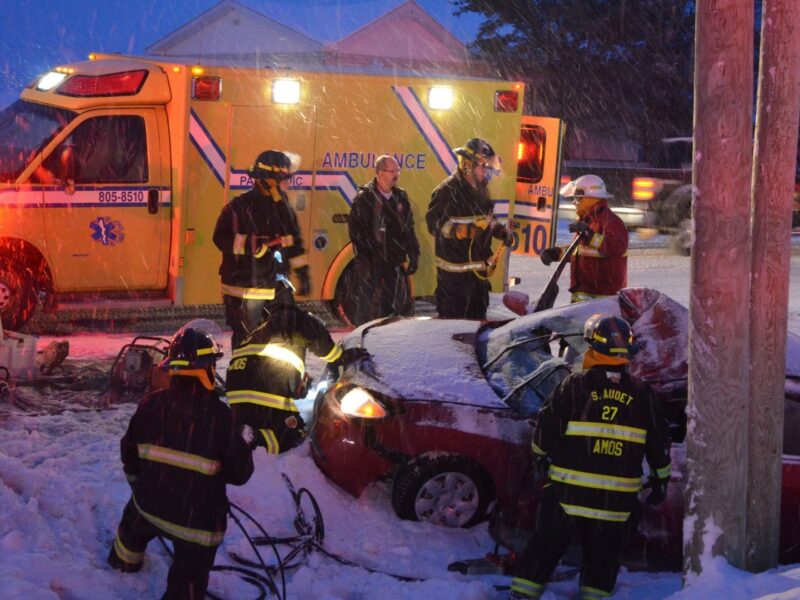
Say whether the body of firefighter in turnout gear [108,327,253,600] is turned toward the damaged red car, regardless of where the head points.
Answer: yes

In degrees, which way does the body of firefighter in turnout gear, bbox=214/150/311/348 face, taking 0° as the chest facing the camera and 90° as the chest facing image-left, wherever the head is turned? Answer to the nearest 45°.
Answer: approximately 315°

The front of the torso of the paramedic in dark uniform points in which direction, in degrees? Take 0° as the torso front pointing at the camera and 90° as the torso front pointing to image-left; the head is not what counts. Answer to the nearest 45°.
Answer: approximately 315°

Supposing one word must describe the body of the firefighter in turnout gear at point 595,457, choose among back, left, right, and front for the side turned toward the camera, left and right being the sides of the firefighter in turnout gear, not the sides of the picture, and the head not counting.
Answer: back

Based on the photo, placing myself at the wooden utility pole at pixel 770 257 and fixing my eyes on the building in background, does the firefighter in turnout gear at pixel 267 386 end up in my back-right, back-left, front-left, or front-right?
front-left

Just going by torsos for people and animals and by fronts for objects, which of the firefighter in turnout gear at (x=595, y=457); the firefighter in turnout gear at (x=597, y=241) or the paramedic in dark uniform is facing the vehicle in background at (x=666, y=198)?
the firefighter in turnout gear at (x=595, y=457)

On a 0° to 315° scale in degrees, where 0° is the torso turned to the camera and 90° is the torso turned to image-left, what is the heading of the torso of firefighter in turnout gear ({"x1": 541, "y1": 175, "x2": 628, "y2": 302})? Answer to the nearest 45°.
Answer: approximately 90°

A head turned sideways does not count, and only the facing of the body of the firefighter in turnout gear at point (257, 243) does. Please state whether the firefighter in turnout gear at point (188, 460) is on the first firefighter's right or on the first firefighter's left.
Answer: on the first firefighter's right

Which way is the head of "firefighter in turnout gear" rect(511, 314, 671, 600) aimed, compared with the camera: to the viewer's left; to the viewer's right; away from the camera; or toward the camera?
away from the camera

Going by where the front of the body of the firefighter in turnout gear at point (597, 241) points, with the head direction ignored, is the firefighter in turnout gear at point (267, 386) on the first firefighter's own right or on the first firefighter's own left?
on the first firefighter's own left

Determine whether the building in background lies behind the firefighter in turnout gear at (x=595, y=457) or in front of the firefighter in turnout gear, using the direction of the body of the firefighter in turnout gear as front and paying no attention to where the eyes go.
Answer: in front

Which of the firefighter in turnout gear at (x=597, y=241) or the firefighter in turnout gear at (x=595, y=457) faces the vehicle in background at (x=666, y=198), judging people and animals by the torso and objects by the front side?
the firefighter in turnout gear at (x=595, y=457)

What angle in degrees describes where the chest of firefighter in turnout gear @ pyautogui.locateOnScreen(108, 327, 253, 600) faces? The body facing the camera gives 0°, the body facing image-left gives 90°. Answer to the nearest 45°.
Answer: approximately 225°

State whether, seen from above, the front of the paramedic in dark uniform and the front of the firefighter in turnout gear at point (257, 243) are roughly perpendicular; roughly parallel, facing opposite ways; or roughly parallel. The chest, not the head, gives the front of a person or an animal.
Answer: roughly parallel
